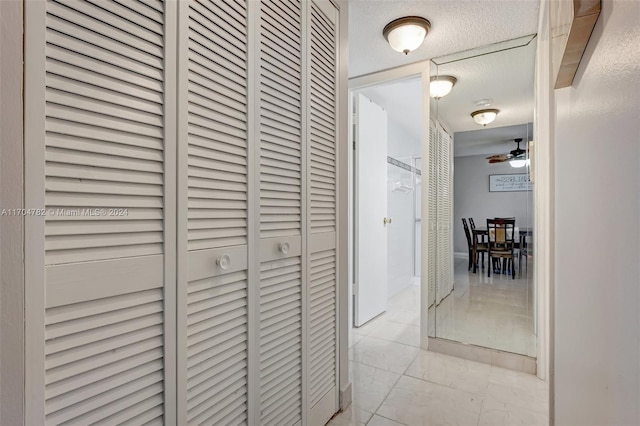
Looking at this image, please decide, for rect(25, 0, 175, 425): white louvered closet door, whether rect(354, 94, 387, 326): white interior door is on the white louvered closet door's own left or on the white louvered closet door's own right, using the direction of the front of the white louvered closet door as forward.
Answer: on the white louvered closet door's own left

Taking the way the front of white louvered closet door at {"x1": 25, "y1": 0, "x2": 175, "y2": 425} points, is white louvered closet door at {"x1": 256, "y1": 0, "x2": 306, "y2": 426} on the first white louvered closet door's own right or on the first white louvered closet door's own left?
on the first white louvered closet door's own left

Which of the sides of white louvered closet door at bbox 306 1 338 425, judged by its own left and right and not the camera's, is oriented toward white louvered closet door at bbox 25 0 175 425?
right

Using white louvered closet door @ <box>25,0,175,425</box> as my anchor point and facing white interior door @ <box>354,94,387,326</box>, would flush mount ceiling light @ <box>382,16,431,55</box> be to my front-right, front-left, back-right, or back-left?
front-right

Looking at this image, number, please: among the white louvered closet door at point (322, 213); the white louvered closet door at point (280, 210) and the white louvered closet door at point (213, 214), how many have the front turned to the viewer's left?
0

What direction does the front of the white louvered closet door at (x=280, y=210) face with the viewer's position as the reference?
facing the viewer and to the right of the viewer

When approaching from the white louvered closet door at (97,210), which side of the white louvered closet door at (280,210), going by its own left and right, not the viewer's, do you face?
right

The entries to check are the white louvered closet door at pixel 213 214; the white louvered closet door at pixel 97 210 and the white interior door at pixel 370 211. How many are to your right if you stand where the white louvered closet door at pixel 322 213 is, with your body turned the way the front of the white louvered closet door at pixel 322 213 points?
2

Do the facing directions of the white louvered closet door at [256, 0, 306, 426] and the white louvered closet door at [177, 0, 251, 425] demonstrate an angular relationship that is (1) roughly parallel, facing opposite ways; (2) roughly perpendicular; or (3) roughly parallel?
roughly parallel

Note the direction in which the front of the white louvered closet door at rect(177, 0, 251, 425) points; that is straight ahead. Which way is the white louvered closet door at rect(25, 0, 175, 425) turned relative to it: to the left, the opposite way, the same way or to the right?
the same way

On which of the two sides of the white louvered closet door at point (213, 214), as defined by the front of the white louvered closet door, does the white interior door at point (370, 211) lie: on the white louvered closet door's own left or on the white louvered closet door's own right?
on the white louvered closet door's own left
